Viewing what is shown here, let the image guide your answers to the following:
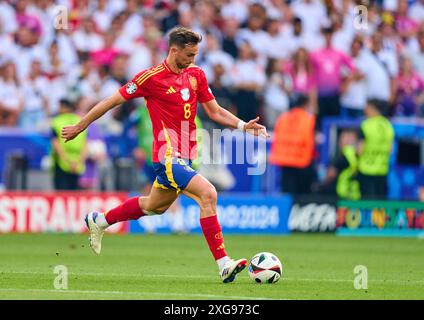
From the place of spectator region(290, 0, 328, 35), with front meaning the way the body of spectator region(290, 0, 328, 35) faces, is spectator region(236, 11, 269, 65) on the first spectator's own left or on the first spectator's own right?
on the first spectator's own right

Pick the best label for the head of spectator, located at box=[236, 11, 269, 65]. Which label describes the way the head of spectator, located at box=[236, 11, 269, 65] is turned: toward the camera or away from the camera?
toward the camera

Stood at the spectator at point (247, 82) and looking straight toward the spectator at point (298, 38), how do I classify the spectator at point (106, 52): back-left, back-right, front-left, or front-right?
back-left

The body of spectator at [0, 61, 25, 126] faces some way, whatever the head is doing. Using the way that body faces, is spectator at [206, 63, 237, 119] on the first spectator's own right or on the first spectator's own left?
on the first spectator's own left

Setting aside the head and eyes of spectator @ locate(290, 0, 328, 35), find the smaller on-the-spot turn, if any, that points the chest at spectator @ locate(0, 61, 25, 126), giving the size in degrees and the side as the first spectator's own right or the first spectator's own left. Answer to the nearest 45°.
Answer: approximately 90° to the first spectator's own right

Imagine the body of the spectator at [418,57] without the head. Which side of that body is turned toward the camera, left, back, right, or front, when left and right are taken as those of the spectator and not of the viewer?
front

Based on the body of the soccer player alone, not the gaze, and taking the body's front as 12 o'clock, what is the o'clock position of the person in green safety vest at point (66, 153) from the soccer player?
The person in green safety vest is roughly at 7 o'clock from the soccer player.

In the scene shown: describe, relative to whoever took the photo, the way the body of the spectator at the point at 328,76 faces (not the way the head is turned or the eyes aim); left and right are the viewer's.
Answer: facing the viewer

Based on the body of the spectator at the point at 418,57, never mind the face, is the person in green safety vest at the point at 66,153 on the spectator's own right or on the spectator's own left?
on the spectator's own right

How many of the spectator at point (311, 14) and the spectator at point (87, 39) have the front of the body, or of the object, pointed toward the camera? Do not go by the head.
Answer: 2

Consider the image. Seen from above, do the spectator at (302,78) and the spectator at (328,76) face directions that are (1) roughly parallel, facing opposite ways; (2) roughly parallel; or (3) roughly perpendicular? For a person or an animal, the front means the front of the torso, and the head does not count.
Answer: roughly parallel

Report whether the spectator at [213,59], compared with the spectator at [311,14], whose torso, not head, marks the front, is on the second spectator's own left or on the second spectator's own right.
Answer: on the second spectator's own right
